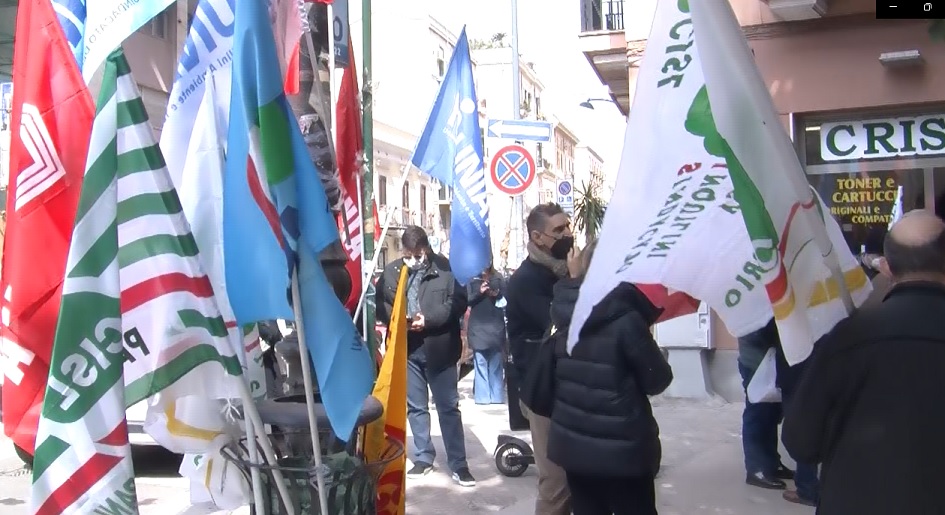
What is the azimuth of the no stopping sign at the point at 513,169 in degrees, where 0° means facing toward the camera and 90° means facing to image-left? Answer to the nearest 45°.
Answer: approximately 0°

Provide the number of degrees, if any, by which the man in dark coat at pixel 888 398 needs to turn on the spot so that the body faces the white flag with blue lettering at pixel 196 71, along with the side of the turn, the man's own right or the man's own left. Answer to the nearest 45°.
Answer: approximately 90° to the man's own left

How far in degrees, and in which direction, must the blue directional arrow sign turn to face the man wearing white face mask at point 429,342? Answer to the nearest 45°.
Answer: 0° — it already faces them

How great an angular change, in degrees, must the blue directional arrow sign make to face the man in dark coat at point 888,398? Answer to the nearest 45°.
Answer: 0° — it already faces them

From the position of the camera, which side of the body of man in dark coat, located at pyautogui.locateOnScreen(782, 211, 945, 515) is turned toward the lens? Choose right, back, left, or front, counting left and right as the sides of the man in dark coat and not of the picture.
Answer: back

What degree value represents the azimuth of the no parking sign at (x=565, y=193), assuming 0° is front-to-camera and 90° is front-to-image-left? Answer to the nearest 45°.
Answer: approximately 0°
